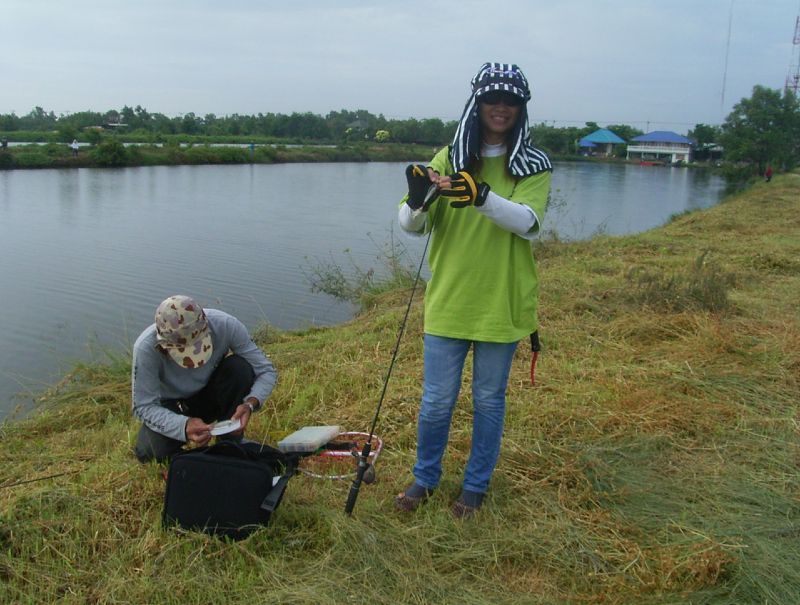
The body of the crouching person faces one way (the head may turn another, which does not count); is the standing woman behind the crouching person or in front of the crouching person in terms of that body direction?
in front

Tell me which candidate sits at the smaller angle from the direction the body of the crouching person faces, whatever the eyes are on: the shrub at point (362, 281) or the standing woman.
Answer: the standing woman

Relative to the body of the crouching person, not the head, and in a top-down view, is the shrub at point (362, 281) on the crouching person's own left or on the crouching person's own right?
on the crouching person's own left

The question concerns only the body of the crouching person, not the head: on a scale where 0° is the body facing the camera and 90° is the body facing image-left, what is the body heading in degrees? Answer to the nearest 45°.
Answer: approximately 315°
